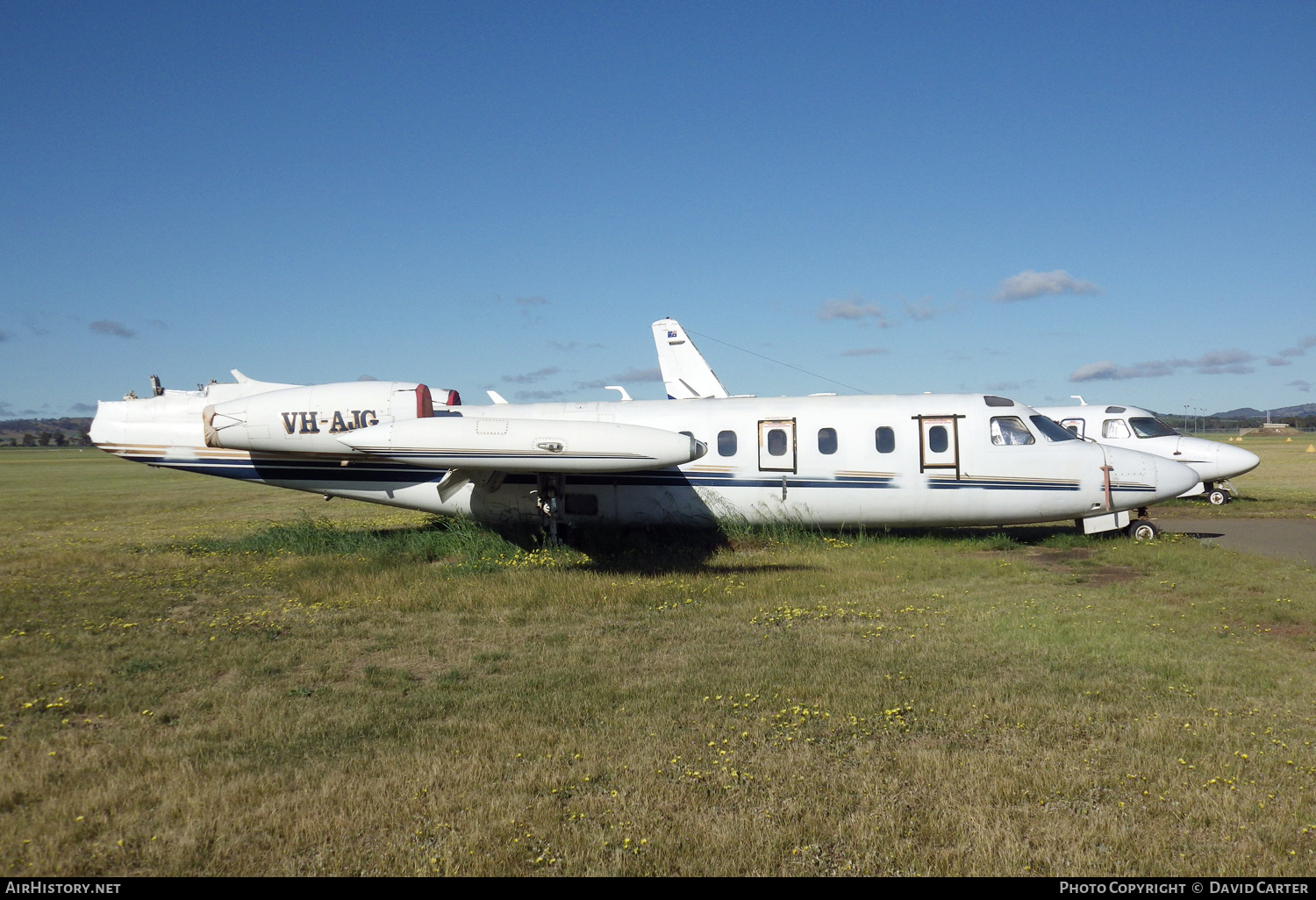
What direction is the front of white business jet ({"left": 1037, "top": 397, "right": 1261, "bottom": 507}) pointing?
to the viewer's right

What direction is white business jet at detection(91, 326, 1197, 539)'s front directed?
to the viewer's right
